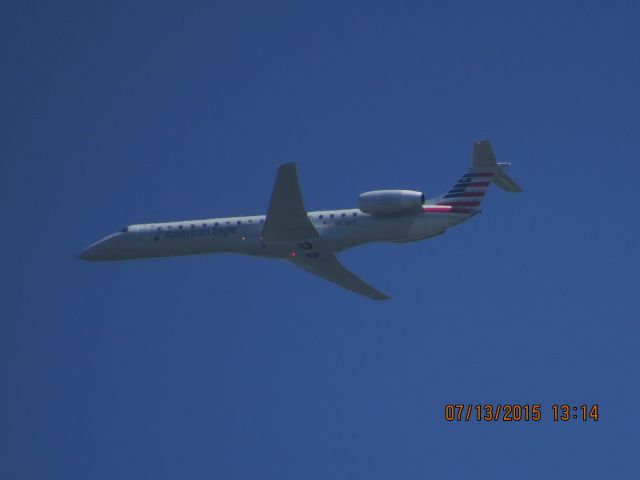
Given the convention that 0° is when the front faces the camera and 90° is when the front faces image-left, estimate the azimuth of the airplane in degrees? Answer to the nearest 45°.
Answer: approximately 90°
